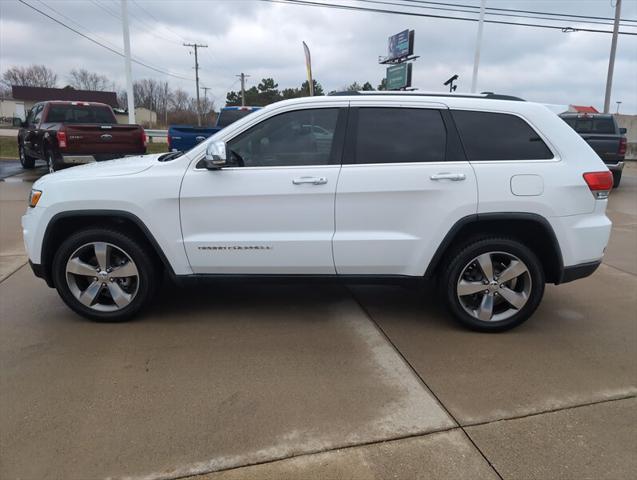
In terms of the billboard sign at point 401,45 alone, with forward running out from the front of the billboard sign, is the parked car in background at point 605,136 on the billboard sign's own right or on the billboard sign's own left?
on the billboard sign's own left

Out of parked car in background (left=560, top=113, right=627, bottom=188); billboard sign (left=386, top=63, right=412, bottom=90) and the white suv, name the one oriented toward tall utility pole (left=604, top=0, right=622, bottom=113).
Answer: the parked car in background

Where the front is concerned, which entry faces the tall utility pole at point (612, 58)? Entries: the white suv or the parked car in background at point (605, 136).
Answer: the parked car in background

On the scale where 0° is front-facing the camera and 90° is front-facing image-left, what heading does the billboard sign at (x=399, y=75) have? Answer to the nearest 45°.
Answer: approximately 45°

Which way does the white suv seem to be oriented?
to the viewer's left

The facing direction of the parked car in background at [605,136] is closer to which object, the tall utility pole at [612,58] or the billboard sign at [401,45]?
the tall utility pole

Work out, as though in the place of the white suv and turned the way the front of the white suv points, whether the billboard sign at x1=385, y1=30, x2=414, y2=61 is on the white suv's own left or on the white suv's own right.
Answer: on the white suv's own right

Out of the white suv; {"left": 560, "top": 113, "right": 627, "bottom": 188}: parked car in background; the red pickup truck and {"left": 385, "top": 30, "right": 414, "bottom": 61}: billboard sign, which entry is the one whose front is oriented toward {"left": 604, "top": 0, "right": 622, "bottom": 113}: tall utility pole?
the parked car in background

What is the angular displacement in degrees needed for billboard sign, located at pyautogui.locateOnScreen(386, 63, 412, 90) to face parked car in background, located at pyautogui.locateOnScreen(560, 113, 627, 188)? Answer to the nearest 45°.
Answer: approximately 45° to its left

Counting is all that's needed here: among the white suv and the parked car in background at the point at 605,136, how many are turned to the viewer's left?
1

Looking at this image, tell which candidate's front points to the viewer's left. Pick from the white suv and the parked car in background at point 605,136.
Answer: the white suv

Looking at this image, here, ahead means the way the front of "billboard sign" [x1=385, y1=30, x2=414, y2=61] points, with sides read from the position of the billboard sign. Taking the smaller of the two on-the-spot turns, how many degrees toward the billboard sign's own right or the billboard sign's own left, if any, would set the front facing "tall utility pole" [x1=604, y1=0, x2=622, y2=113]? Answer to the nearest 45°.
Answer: approximately 135° to the billboard sign's own left

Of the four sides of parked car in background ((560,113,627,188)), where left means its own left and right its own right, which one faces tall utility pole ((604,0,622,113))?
front

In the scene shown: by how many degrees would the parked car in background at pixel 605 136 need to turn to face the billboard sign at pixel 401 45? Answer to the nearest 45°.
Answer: approximately 45° to its left

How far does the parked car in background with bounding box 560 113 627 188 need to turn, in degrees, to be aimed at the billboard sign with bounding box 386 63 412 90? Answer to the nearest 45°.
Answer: approximately 45° to its left

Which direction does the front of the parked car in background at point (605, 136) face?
away from the camera
